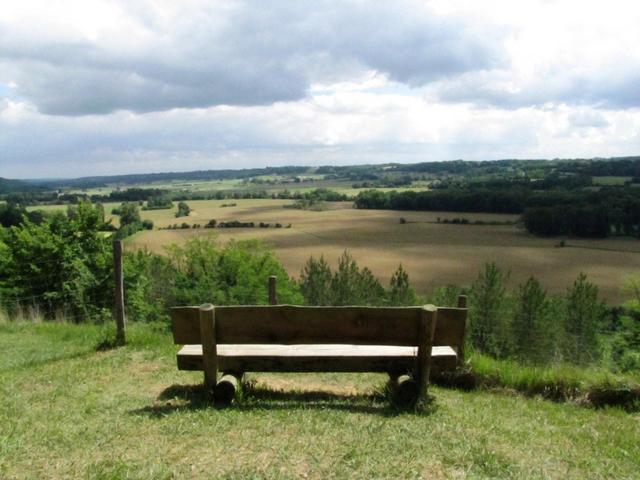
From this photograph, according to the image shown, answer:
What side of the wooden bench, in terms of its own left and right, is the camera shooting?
back

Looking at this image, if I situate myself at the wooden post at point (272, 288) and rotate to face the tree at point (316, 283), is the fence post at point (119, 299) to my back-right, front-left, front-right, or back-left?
back-left

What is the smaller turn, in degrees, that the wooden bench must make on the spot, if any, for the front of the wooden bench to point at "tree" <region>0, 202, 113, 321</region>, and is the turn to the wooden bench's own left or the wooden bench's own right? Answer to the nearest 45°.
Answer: approximately 45° to the wooden bench's own left

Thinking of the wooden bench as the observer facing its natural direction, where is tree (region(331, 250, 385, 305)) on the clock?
The tree is roughly at 12 o'clock from the wooden bench.

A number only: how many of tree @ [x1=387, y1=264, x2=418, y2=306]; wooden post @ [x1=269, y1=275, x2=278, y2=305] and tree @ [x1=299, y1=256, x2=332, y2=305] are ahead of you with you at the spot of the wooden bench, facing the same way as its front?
3

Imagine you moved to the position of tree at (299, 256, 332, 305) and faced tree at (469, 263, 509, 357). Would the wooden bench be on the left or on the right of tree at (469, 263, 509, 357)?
right

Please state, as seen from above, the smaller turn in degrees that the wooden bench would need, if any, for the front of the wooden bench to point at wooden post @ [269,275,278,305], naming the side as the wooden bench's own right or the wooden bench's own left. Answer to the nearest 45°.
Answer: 0° — it already faces it

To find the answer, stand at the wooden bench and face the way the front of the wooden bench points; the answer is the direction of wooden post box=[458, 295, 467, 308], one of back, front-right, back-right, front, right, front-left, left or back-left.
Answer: front-right

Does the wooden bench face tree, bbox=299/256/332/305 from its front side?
yes

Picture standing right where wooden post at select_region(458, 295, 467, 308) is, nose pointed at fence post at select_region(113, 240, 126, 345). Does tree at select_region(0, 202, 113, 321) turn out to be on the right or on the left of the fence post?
right

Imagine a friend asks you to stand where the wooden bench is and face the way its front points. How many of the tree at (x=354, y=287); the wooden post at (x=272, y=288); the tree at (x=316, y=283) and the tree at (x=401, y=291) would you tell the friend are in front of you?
4

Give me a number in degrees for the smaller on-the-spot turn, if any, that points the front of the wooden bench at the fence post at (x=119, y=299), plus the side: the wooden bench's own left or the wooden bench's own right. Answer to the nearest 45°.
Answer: approximately 45° to the wooden bench's own left

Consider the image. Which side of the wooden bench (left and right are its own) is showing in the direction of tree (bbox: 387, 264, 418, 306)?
front

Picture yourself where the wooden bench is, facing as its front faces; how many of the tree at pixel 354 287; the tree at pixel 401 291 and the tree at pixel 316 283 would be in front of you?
3
